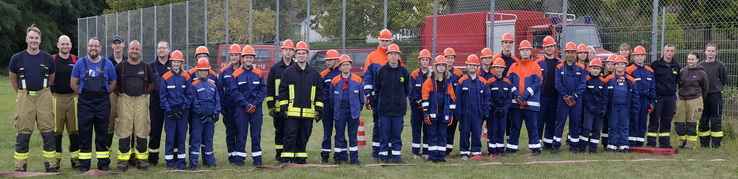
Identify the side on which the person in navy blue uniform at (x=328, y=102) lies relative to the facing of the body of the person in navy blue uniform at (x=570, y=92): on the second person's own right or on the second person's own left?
on the second person's own right

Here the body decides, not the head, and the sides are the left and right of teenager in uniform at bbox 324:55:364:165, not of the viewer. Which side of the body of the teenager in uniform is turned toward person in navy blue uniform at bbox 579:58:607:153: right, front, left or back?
left

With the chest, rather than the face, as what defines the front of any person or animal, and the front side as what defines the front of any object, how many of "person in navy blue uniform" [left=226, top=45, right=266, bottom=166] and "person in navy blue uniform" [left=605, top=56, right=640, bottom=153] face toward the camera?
2

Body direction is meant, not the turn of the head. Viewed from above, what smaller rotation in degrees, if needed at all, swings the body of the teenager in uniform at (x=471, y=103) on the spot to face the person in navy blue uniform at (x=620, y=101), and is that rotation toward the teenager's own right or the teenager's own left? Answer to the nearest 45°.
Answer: approximately 135° to the teenager's own left

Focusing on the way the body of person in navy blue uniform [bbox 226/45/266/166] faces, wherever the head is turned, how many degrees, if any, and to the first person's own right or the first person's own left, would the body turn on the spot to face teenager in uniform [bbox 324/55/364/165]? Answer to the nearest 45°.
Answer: approximately 90° to the first person's own left

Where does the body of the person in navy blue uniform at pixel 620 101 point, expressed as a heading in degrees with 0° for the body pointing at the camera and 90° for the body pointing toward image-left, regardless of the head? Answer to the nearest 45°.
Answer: approximately 0°

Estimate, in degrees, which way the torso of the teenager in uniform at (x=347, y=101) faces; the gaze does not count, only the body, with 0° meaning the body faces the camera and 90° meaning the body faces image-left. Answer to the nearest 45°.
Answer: approximately 0°
